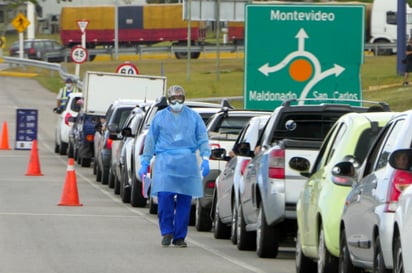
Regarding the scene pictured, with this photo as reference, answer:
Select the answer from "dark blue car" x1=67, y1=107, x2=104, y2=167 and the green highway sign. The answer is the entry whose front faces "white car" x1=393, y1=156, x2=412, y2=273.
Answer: the green highway sign

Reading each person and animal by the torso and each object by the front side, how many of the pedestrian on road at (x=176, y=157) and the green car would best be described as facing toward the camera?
1

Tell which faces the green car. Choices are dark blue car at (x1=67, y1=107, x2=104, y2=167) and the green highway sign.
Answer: the green highway sign

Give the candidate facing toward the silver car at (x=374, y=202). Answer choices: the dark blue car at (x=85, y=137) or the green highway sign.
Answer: the green highway sign

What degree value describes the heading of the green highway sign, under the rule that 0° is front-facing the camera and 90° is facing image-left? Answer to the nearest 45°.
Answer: approximately 0°

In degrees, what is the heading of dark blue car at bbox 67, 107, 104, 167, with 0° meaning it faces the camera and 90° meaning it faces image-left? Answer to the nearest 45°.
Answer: approximately 135°

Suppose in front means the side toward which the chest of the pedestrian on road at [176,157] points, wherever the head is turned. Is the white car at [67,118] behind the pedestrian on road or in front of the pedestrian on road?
behind
